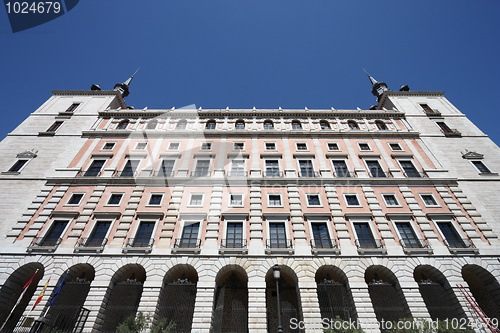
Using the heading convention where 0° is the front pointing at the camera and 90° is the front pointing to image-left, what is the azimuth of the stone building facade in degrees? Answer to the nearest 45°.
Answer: approximately 0°
